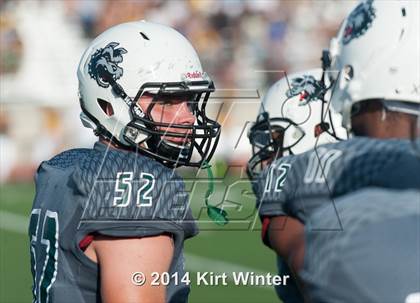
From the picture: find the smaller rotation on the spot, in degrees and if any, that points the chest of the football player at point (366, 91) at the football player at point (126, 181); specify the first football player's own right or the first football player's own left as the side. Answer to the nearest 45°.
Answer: approximately 45° to the first football player's own left

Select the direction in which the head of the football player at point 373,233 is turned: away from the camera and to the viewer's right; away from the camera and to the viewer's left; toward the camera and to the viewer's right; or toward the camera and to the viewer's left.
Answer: away from the camera and to the viewer's left

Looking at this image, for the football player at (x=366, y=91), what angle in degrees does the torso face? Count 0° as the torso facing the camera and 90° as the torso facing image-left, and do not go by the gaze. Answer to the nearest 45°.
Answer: approximately 135°

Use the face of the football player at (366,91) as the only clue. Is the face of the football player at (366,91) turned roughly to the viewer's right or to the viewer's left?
to the viewer's left

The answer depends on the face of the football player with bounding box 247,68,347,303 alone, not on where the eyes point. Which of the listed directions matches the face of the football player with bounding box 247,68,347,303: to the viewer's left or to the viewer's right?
to the viewer's left
